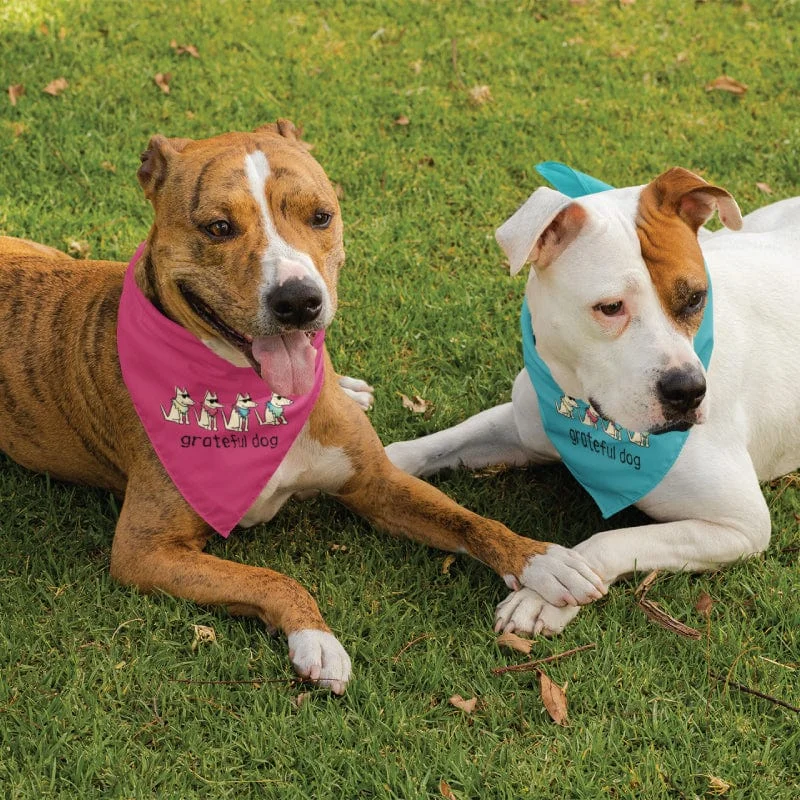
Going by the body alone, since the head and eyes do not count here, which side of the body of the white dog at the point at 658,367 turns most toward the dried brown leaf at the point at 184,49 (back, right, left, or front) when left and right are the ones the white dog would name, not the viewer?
right

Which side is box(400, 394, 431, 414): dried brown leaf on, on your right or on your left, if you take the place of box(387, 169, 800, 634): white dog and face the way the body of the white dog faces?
on your right

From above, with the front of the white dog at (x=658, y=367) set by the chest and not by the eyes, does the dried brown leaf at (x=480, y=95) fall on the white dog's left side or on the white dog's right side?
on the white dog's right side

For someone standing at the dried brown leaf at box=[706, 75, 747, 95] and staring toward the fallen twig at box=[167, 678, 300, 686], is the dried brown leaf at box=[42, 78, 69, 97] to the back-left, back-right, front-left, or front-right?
front-right

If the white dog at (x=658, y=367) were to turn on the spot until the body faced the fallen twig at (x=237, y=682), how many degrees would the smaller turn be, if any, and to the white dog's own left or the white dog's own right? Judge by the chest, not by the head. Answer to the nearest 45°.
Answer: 0° — it already faces it

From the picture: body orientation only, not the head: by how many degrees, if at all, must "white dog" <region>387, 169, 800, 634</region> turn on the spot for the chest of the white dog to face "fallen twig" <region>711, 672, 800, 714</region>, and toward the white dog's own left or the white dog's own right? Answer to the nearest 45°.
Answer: approximately 90° to the white dog's own left

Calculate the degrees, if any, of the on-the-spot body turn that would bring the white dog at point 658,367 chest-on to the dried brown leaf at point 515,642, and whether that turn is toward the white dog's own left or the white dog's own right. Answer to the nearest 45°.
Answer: approximately 45° to the white dog's own left

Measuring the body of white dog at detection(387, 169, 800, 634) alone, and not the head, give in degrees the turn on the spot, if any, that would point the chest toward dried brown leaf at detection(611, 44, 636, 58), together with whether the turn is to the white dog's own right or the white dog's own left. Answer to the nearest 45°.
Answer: approximately 135° to the white dog's own right

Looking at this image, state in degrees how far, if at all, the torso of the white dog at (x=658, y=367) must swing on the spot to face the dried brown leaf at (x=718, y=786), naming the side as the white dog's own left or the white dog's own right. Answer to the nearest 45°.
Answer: approximately 45° to the white dog's own left

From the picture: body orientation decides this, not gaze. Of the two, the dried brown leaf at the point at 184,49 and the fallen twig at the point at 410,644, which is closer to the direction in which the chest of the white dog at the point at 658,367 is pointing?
the fallen twig

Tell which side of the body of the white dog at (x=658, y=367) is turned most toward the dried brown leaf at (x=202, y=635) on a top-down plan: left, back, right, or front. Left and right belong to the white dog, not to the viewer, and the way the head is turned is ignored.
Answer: front

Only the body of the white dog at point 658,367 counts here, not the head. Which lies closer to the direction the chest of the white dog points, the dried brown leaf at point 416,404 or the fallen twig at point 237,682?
the fallen twig

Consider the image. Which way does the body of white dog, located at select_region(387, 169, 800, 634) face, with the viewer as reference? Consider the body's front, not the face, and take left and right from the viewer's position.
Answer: facing the viewer and to the left of the viewer

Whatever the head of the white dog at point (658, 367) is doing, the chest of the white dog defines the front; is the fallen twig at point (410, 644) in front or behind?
in front

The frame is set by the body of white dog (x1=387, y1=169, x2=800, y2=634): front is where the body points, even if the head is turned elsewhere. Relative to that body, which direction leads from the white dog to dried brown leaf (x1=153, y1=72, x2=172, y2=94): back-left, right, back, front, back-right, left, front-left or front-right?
right
